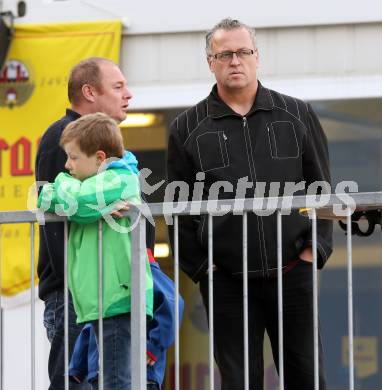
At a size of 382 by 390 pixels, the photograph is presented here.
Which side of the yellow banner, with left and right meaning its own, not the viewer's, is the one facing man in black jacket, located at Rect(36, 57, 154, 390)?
front

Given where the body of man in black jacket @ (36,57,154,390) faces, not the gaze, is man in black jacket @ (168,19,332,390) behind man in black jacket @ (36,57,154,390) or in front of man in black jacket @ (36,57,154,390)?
in front

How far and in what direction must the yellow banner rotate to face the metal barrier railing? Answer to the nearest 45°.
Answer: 0° — it already faces it

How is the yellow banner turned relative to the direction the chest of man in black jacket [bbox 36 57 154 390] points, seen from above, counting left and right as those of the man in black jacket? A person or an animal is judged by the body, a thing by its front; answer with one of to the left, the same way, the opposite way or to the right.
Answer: to the right

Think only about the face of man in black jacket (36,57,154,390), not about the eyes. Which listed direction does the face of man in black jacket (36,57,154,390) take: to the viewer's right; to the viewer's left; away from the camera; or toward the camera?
to the viewer's right

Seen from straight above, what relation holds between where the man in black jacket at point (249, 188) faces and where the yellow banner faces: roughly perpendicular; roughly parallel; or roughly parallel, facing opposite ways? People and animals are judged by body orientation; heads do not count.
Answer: roughly parallel

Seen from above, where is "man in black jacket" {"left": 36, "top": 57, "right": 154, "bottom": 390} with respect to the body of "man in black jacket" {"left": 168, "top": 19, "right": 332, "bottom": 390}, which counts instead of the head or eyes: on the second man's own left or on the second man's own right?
on the second man's own right

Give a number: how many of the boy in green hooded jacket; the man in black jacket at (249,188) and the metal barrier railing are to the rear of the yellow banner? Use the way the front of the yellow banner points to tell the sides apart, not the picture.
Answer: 0

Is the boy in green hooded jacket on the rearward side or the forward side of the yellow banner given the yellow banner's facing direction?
on the forward side

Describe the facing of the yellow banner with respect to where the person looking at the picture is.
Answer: facing the viewer

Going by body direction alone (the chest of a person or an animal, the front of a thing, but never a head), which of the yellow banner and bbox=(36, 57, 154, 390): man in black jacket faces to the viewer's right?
the man in black jacket

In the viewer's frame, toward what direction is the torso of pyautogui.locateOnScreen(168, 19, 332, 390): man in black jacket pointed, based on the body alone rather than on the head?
toward the camera

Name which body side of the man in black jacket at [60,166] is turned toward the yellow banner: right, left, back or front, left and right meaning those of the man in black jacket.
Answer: left

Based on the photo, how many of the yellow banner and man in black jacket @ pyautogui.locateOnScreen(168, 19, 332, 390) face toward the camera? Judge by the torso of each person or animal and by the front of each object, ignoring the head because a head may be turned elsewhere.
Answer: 2
